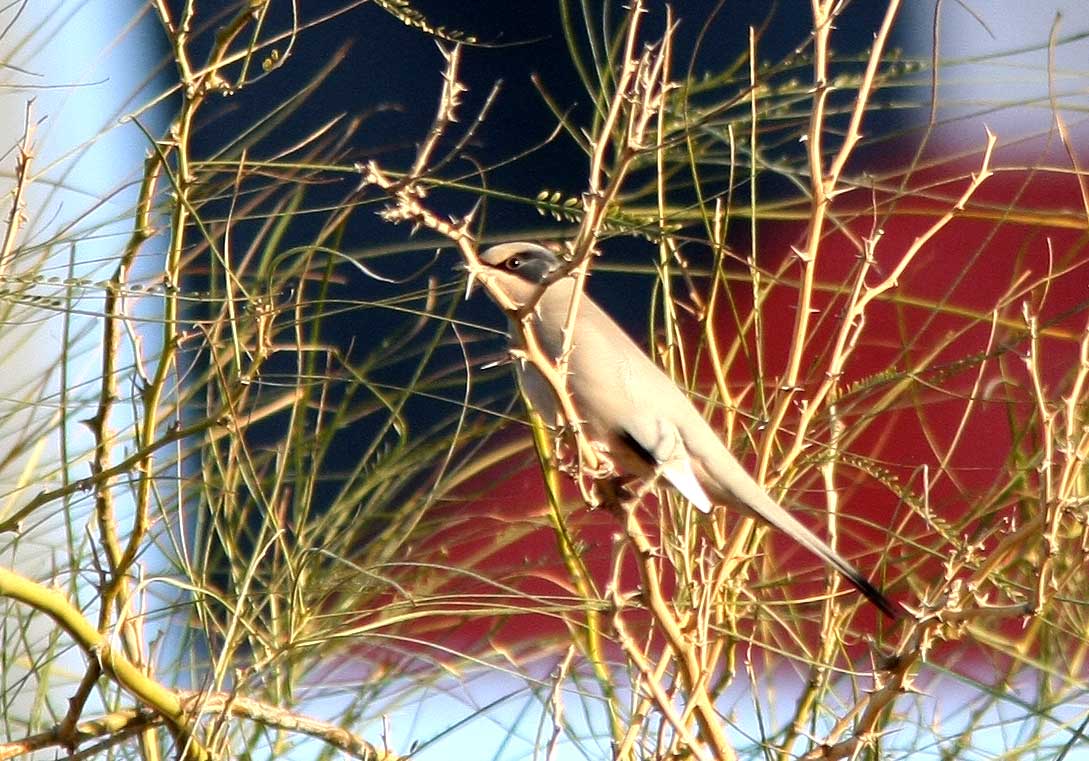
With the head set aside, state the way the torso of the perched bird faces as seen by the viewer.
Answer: to the viewer's left
